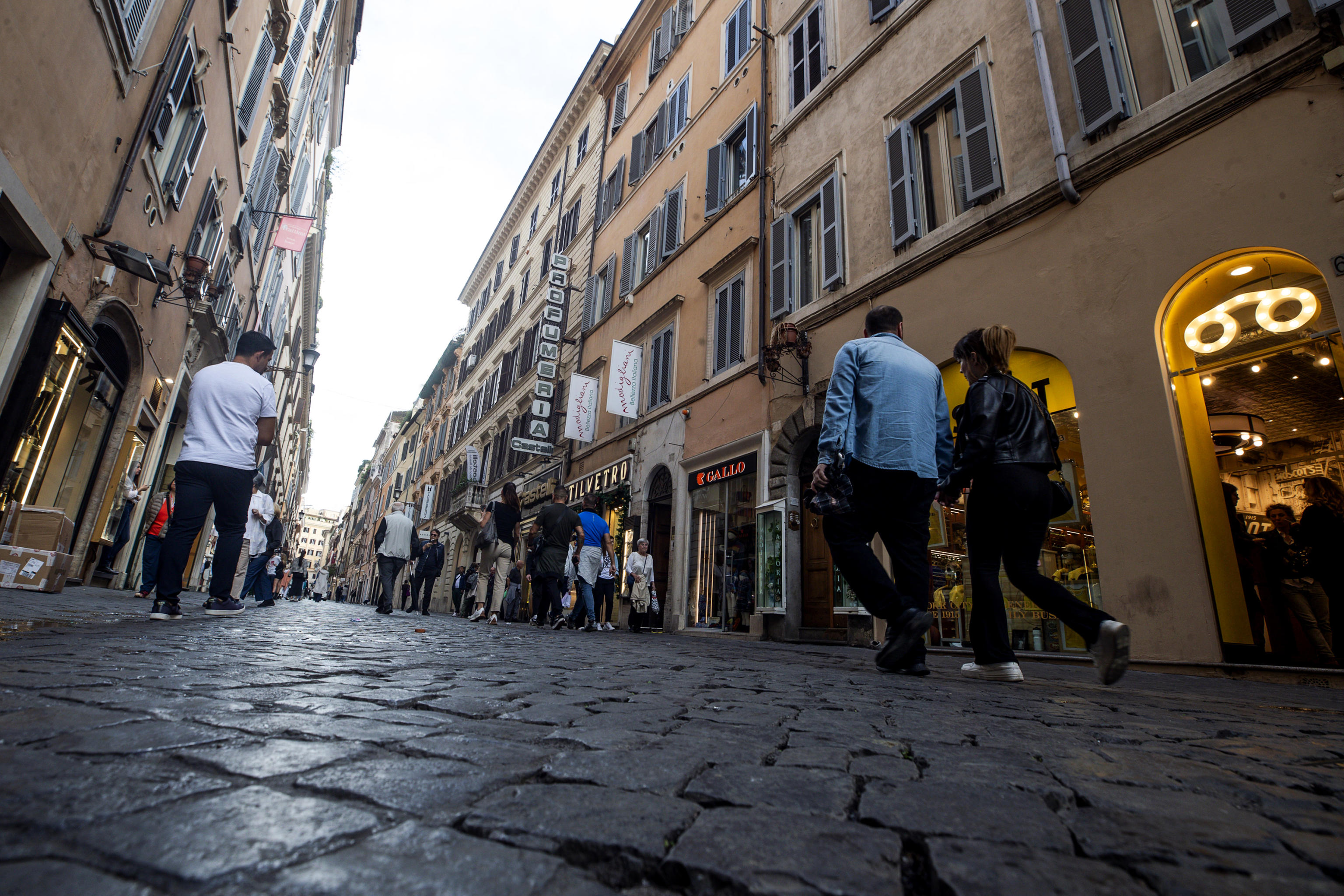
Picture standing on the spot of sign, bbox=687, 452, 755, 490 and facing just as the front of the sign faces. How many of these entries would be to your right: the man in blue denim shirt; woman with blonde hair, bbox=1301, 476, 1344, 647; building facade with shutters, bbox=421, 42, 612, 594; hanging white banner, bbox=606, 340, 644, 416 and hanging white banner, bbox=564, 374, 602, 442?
3

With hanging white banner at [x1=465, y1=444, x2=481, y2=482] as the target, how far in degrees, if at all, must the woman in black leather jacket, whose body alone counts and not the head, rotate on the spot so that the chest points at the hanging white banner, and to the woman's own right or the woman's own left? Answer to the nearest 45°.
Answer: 0° — they already face it

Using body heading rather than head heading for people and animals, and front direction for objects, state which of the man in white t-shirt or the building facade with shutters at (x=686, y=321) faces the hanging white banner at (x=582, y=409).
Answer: the man in white t-shirt

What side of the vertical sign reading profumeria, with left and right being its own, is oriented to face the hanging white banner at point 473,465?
back

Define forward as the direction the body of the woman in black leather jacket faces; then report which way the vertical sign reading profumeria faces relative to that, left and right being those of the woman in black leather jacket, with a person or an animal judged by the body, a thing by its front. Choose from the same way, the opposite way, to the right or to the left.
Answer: the opposite way

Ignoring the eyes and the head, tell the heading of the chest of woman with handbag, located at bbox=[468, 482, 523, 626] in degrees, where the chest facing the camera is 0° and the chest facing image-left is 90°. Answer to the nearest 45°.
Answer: approximately 135°

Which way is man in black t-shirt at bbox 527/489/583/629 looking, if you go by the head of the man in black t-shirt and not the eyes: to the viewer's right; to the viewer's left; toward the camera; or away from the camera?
away from the camera

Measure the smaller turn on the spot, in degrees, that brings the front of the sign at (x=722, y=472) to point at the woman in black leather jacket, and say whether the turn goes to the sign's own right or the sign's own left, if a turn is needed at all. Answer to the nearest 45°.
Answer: approximately 45° to the sign's own left

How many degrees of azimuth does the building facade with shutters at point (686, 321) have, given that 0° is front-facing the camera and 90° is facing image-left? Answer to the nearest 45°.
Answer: approximately 45°

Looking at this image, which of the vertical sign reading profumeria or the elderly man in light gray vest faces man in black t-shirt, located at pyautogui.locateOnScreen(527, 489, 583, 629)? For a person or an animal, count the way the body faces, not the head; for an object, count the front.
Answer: the vertical sign reading profumeria

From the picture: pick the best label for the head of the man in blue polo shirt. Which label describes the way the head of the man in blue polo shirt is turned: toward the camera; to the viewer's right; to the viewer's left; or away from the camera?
away from the camera

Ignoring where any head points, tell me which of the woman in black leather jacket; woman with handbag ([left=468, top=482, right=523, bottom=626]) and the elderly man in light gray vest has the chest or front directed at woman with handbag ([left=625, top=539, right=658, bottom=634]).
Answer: the woman in black leather jacket

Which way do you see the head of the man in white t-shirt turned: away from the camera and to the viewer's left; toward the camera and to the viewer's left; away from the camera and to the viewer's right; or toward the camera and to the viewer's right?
away from the camera and to the viewer's right

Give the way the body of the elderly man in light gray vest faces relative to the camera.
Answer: away from the camera

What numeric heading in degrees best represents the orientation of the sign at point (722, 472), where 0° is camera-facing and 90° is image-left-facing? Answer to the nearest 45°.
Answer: approximately 45°
